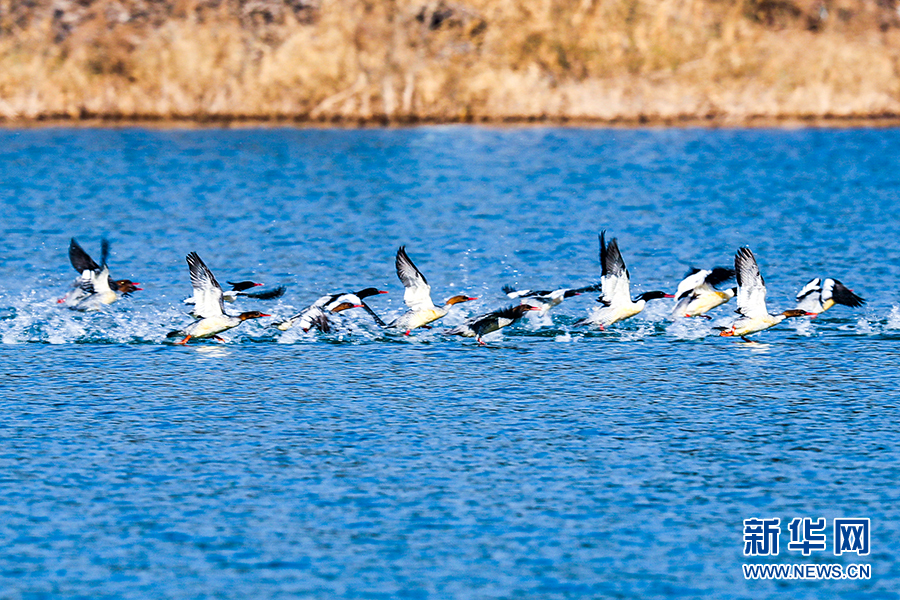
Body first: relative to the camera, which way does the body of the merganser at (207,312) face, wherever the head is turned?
to the viewer's right

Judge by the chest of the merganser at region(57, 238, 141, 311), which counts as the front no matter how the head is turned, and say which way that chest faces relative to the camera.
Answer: to the viewer's right

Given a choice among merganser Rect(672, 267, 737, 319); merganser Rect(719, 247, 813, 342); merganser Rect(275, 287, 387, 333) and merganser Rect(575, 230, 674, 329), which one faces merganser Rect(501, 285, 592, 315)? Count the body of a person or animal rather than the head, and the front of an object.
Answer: merganser Rect(275, 287, 387, 333)

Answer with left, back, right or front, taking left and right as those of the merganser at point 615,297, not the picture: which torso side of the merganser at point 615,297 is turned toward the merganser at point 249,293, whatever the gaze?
back

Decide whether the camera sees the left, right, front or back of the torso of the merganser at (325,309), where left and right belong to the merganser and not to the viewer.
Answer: right

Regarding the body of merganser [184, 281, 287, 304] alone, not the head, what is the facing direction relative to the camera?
to the viewer's right

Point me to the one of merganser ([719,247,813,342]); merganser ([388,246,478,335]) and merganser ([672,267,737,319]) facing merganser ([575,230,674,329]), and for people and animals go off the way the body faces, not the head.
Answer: merganser ([388,246,478,335])

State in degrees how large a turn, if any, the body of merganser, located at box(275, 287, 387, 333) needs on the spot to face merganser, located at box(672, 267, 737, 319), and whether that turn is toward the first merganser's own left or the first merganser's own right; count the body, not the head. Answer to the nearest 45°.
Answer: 0° — it already faces it

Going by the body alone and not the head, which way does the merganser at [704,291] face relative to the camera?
to the viewer's right

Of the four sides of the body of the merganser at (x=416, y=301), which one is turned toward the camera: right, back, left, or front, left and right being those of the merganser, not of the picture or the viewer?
right

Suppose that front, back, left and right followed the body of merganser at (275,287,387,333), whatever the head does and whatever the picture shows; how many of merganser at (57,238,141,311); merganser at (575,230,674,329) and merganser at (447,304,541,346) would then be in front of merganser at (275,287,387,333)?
2

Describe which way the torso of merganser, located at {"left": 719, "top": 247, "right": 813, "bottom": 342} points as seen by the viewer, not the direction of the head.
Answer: to the viewer's right

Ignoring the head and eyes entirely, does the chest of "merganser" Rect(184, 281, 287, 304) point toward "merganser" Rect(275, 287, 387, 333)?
yes

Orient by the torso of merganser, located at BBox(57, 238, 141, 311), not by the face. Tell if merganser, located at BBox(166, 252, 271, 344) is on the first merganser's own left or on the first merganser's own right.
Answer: on the first merganser's own right

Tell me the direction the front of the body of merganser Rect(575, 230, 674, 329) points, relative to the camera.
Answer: to the viewer's right
